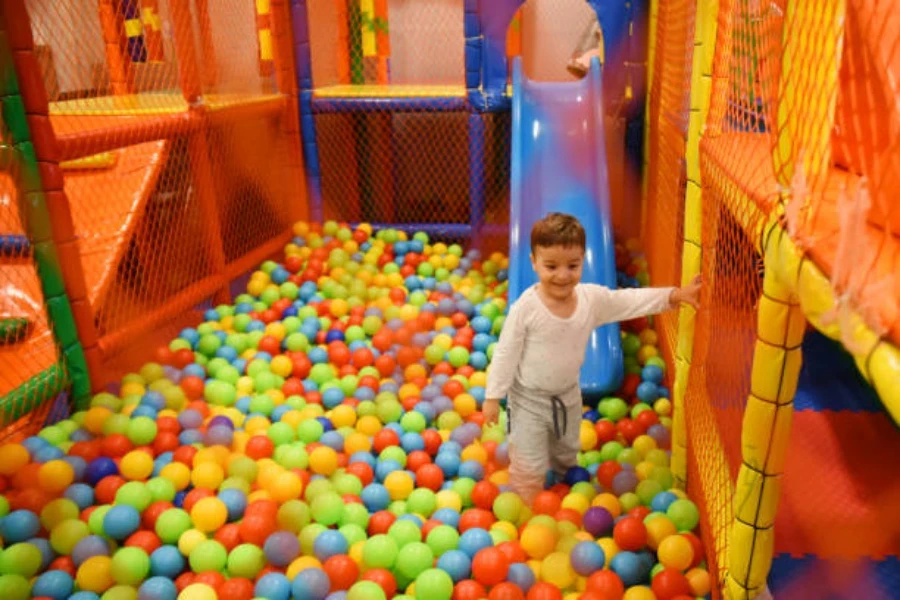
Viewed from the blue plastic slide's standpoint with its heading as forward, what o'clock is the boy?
The boy is roughly at 12 o'clock from the blue plastic slide.

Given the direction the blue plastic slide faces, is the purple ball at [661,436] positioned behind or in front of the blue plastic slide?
in front

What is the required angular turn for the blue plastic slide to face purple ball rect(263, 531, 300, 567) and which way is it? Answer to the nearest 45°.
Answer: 0° — it already faces it

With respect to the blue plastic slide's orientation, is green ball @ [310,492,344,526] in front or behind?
in front

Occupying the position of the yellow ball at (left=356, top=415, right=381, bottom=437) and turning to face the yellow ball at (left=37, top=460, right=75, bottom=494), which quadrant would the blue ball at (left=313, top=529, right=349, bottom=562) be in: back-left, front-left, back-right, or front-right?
front-left

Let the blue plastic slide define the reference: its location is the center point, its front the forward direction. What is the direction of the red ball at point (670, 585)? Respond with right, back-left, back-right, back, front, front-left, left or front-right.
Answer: front

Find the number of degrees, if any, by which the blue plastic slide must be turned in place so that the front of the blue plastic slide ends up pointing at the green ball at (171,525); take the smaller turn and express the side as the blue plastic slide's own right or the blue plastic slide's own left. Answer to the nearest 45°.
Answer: approximately 45° to the blue plastic slide's own right

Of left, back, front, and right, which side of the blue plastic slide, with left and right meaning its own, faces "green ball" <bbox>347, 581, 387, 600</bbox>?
front

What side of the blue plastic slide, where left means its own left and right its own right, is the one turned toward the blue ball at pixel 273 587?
front

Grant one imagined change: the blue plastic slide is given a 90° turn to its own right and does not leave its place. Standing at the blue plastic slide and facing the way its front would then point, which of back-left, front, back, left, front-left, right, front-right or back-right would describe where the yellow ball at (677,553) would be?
left

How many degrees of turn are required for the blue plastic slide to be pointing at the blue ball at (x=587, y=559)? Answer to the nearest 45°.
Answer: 0° — it already faces it

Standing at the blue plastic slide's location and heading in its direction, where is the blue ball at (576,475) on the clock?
The blue ball is roughly at 12 o'clock from the blue plastic slide.

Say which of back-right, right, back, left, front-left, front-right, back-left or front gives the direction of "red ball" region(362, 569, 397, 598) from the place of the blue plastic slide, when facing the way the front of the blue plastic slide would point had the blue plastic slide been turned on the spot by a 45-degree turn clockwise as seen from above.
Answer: front-left

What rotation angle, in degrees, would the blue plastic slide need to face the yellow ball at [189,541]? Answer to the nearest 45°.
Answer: approximately 45° to its right

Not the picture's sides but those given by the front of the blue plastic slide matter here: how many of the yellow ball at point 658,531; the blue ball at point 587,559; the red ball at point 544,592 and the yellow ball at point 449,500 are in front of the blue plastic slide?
4

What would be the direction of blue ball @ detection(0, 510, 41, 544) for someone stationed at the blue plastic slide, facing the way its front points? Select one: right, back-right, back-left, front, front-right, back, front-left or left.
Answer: front-right

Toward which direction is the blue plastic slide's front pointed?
toward the camera

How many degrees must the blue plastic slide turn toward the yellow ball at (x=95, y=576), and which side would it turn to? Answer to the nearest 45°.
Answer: approximately 45° to its right
